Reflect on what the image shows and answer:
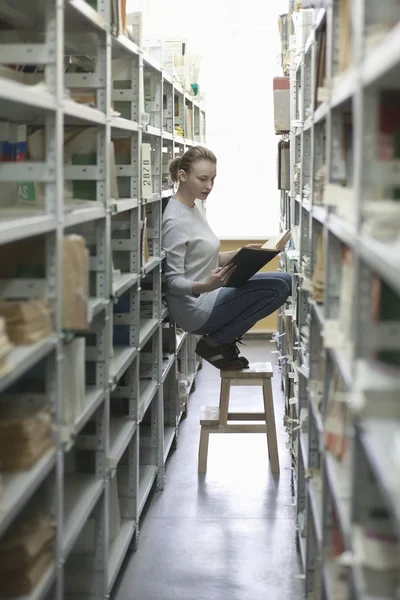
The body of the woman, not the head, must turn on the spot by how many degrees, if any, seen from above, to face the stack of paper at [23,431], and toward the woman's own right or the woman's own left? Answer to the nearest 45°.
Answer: approximately 90° to the woman's own right

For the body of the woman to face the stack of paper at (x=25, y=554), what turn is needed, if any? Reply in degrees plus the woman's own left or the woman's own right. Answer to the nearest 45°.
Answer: approximately 90° to the woman's own right

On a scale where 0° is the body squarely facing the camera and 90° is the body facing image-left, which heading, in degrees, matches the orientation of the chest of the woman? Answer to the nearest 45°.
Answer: approximately 270°

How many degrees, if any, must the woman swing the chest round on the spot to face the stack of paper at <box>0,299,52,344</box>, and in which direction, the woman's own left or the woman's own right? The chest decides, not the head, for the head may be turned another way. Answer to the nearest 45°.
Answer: approximately 90° to the woman's own right

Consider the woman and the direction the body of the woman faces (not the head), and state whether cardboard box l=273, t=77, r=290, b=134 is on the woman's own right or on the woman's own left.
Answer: on the woman's own left
